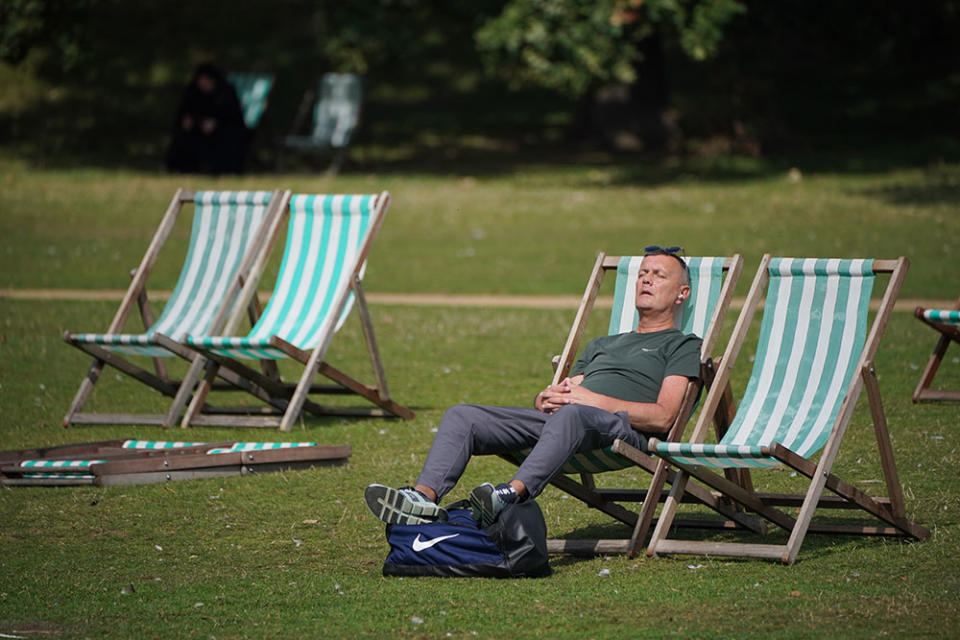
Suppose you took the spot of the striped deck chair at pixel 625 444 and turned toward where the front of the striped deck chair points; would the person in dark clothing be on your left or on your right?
on your right

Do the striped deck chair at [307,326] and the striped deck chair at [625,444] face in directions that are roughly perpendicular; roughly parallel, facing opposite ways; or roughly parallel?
roughly parallel

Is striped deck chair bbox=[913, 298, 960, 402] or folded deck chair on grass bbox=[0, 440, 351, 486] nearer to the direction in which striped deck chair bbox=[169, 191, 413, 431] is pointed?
the folded deck chair on grass

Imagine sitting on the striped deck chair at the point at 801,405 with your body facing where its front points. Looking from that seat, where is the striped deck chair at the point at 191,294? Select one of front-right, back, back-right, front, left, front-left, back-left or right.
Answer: right

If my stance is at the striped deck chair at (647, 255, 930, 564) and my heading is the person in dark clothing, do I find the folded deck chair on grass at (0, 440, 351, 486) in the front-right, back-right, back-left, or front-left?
front-left

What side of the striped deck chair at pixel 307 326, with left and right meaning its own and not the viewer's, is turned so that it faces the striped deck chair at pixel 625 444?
left

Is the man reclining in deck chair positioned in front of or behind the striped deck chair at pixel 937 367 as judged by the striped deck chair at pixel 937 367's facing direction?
in front

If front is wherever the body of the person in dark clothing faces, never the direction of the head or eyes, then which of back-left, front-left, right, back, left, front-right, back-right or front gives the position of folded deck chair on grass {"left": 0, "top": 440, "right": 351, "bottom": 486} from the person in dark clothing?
front-left

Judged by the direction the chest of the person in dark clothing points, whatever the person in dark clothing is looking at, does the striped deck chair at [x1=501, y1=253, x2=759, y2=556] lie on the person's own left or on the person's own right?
on the person's own left

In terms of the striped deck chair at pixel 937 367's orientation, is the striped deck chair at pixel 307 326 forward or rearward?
forward

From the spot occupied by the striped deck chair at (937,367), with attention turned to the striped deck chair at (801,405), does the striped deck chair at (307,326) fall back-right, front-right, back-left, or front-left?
front-right

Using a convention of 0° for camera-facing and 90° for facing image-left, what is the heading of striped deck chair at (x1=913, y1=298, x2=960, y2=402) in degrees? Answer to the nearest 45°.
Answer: approximately 45°

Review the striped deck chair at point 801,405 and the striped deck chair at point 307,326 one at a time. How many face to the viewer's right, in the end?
0

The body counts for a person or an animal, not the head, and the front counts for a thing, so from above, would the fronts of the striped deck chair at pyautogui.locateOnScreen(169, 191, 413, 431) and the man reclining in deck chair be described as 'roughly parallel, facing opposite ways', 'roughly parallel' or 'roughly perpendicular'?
roughly parallel

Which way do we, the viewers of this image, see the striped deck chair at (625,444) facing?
facing the viewer and to the left of the viewer
